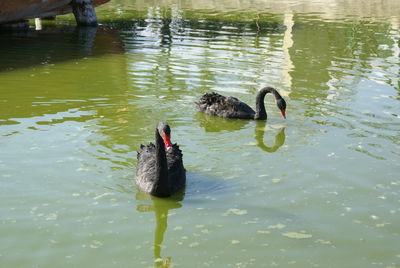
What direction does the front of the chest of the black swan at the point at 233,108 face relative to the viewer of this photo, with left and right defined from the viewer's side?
facing to the right of the viewer

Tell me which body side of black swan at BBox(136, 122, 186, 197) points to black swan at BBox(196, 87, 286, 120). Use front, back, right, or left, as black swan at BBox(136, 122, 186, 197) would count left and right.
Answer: back

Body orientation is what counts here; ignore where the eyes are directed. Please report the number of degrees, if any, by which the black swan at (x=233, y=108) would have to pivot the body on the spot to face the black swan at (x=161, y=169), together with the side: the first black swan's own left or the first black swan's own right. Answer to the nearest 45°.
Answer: approximately 90° to the first black swan's own right

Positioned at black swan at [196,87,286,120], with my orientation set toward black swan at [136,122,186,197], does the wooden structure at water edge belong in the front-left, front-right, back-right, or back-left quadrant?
back-right

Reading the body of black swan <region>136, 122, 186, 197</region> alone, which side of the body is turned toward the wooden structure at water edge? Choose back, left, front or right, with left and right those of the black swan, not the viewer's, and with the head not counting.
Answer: back

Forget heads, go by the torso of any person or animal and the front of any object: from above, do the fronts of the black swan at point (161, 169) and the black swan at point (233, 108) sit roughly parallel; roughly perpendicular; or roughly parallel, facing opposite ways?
roughly perpendicular

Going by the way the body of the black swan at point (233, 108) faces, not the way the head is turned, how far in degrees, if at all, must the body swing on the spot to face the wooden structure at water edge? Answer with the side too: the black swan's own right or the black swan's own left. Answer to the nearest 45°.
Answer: approximately 135° to the black swan's own left

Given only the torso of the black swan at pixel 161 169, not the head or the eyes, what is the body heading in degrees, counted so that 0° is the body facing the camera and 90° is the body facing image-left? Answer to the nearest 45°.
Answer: approximately 0°

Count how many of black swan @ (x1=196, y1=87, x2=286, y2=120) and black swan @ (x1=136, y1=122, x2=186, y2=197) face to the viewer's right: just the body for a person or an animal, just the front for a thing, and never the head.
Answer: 1
